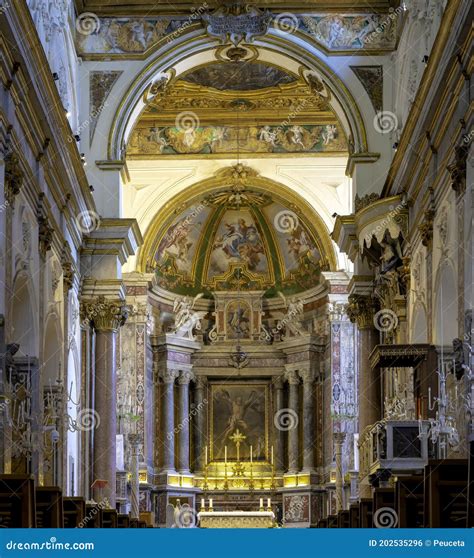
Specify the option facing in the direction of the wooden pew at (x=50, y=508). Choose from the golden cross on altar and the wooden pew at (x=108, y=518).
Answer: the golden cross on altar

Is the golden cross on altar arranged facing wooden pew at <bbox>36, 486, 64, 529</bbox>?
yes

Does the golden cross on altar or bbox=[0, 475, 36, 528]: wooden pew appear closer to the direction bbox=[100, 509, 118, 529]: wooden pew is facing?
the golden cross on altar

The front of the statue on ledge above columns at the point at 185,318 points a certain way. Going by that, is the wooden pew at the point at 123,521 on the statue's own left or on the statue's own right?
on the statue's own right

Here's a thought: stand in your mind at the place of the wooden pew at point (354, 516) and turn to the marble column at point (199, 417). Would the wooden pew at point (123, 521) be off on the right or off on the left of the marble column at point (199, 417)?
left

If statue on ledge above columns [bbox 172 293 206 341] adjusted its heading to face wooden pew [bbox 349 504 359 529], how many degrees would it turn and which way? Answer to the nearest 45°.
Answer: approximately 45° to its right

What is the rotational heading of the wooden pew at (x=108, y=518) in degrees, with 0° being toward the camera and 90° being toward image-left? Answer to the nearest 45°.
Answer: approximately 180°

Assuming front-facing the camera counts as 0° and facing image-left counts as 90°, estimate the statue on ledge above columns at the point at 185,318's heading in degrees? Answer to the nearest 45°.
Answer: approximately 315°

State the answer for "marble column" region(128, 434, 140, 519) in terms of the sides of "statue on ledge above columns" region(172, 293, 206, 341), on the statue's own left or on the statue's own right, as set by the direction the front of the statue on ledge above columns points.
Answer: on the statue's own right
